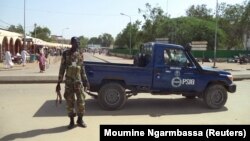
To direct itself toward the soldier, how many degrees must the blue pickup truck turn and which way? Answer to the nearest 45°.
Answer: approximately 135° to its right

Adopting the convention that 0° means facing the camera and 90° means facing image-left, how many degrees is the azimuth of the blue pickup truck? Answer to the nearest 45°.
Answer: approximately 270°
